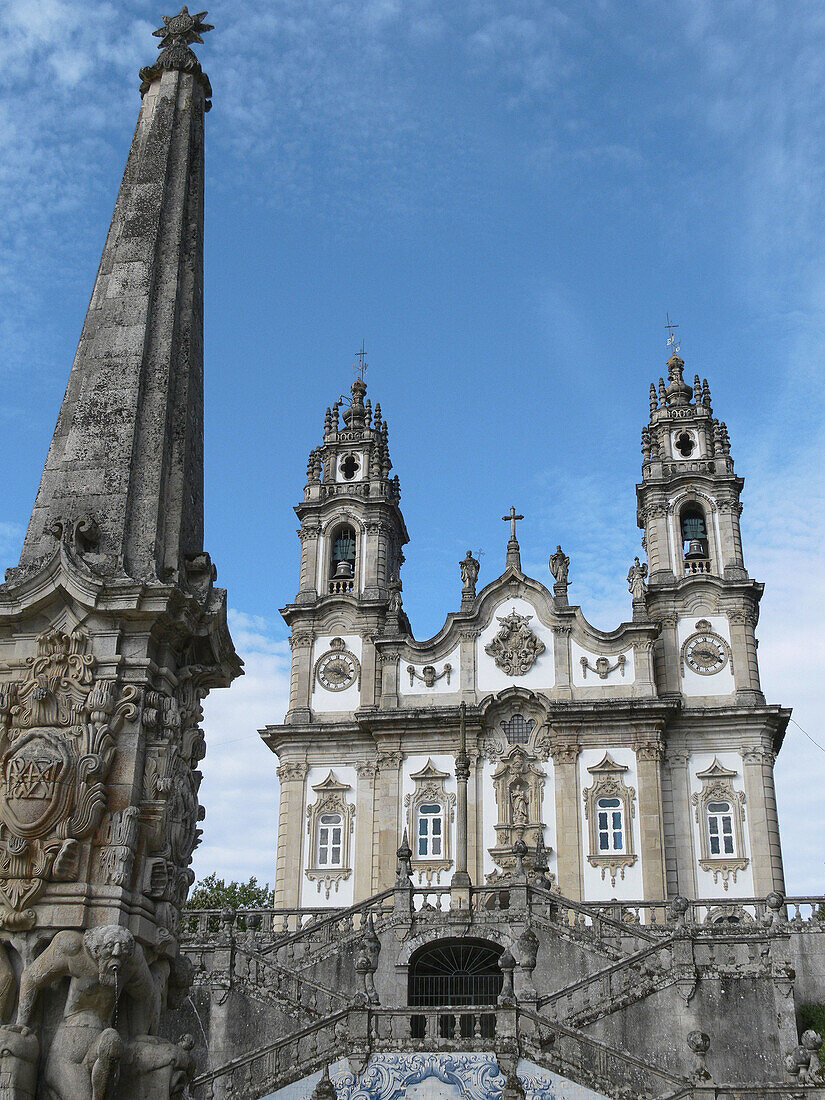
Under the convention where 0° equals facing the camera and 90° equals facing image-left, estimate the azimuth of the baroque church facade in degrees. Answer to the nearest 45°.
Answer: approximately 0°
